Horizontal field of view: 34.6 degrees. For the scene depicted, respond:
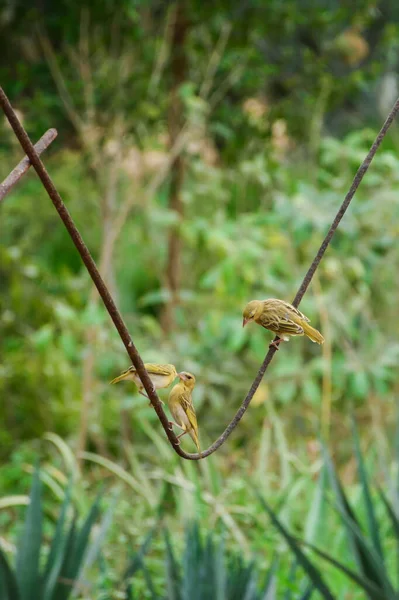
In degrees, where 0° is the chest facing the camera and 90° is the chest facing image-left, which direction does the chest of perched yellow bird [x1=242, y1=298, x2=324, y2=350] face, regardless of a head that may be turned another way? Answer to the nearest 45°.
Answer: approximately 90°

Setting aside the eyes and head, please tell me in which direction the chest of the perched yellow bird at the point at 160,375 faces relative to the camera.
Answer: to the viewer's right

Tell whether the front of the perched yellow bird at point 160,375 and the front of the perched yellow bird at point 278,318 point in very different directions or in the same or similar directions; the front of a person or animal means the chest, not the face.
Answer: very different directions

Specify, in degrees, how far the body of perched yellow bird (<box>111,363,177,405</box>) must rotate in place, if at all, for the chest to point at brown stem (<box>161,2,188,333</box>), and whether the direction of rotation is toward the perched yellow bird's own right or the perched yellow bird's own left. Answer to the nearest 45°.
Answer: approximately 90° to the perched yellow bird's own left

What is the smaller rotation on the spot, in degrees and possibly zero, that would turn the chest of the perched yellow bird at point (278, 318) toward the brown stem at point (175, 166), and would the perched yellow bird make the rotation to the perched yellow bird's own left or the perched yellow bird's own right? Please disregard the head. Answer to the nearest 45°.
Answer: approximately 90° to the perched yellow bird's own right

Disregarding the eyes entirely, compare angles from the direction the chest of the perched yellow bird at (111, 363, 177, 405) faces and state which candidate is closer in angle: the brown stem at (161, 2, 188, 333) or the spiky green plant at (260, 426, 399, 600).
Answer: the spiky green plant
